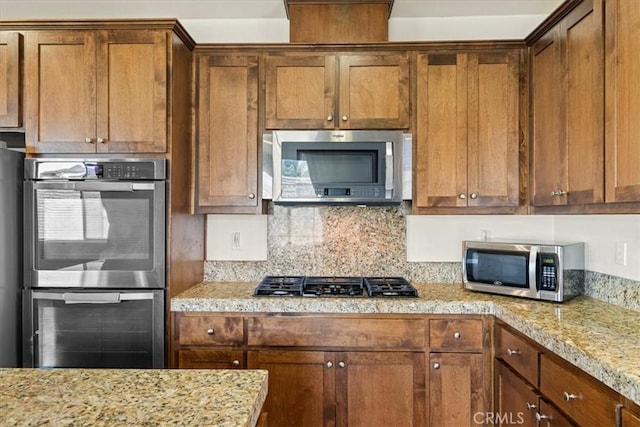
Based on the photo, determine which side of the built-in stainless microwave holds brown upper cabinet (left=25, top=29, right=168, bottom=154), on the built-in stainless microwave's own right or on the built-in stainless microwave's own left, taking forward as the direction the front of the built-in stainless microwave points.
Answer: on the built-in stainless microwave's own right

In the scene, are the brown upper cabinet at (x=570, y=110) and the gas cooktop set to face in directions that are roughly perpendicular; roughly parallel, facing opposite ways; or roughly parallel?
roughly perpendicular

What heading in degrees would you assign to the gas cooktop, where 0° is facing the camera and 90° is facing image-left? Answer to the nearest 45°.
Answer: approximately 0°

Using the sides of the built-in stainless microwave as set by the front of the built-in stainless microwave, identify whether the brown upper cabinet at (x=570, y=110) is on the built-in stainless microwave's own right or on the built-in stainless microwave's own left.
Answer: on the built-in stainless microwave's own left

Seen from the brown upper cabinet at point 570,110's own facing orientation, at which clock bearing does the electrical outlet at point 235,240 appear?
The electrical outlet is roughly at 1 o'clock from the brown upper cabinet.

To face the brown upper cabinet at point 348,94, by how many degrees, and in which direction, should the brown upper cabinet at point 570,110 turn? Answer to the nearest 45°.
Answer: approximately 45° to its right
